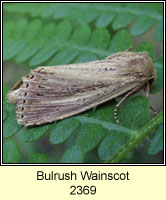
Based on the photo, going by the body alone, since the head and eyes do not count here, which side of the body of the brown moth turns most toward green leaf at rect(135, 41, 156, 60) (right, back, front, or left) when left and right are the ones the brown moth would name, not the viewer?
front

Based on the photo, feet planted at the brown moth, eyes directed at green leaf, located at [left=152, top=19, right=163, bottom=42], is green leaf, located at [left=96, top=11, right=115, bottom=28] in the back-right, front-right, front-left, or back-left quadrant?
front-left

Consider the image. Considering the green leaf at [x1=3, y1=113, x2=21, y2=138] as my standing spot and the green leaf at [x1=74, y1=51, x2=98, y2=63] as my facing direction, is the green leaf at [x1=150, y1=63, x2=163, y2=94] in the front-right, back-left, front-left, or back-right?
front-right

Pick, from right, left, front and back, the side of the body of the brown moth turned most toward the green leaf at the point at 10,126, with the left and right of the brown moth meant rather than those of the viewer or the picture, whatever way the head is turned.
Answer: back

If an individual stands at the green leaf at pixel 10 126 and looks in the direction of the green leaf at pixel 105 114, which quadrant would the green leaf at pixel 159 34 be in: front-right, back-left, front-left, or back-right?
front-left

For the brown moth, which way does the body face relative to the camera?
to the viewer's right

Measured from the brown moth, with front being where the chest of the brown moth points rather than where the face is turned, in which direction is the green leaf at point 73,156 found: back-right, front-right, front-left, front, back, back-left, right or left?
right
